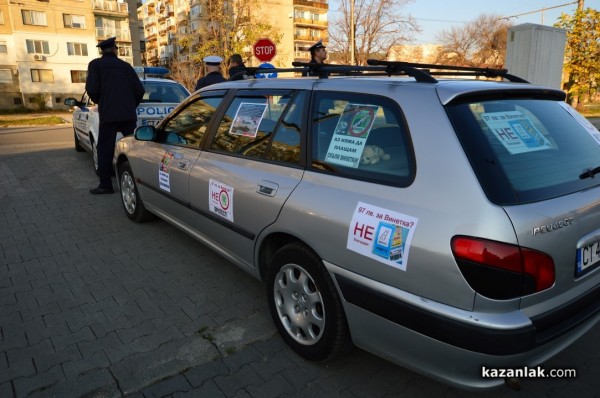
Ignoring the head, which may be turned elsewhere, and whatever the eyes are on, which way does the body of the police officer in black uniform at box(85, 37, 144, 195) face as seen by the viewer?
away from the camera

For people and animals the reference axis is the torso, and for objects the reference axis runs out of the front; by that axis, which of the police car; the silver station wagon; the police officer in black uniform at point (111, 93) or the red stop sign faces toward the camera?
the red stop sign

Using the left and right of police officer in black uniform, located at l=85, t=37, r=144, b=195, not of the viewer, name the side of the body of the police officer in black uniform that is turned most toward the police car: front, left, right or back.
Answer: front

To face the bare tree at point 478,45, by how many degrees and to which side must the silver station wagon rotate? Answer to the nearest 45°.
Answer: approximately 45° to its right

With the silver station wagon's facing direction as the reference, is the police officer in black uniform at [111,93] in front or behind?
in front

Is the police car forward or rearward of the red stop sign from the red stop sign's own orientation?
forward

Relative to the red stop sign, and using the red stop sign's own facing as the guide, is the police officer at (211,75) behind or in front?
in front

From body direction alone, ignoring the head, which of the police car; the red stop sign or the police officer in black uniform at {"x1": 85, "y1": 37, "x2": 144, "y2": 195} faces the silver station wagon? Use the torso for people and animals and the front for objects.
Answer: the red stop sign

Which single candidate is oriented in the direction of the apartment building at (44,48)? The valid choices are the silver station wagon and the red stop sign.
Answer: the silver station wagon

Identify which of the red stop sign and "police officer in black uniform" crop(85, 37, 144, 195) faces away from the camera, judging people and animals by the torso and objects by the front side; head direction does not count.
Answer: the police officer in black uniform

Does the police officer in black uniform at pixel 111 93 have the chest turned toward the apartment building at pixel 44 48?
yes

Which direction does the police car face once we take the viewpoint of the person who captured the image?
facing away from the viewer and to the left of the viewer

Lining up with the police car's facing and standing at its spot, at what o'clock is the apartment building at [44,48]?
The apartment building is roughly at 1 o'clock from the police car.
